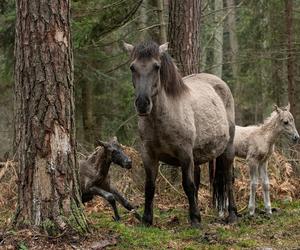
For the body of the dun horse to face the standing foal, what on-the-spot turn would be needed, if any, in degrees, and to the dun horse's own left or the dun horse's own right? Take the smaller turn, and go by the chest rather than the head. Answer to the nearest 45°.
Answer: approximately 180°

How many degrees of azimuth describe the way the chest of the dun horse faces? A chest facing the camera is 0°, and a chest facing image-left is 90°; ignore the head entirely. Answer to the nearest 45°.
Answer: approximately 45°

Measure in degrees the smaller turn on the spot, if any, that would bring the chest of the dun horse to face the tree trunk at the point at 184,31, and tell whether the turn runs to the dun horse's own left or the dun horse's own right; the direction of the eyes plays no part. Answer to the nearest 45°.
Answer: approximately 135° to the dun horse's own right

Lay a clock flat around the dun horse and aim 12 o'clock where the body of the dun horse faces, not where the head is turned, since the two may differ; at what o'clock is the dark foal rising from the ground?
The dark foal rising from the ground is roughly at 3 o'clock from the dun horse.

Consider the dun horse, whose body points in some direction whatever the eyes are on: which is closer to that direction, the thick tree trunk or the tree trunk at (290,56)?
the thick tree trunk

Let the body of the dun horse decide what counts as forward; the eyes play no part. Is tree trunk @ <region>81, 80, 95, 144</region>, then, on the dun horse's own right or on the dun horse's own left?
on the dun horse's own right

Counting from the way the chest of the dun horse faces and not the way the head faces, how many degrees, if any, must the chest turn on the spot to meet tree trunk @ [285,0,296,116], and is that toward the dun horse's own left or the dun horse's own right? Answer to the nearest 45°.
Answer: approximately 135° to the dun horse's own right

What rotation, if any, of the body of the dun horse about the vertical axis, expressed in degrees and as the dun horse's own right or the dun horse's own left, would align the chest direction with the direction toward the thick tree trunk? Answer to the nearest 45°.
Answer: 0° — it already faces it
